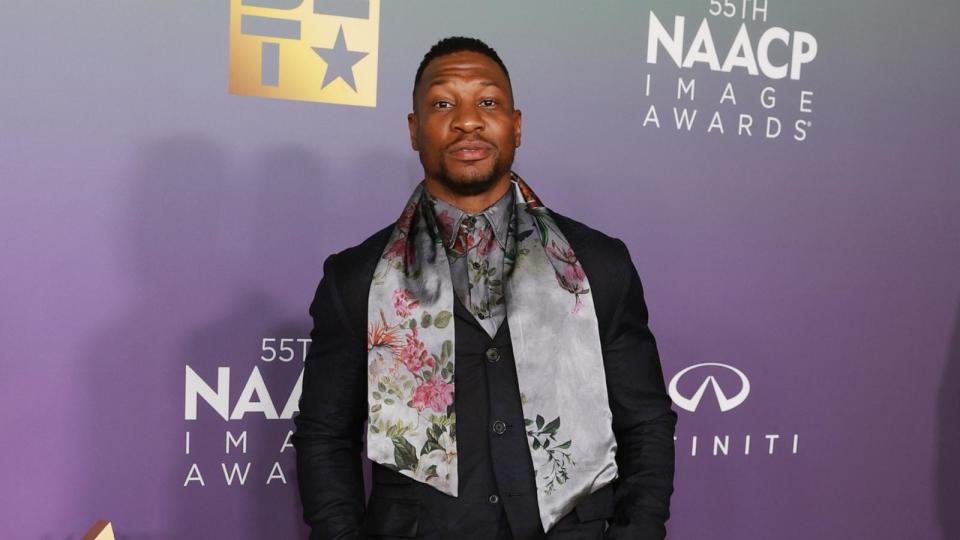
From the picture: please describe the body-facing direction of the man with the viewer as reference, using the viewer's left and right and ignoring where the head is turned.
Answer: facing the viewer

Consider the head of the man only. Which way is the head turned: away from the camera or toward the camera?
toward the camera
